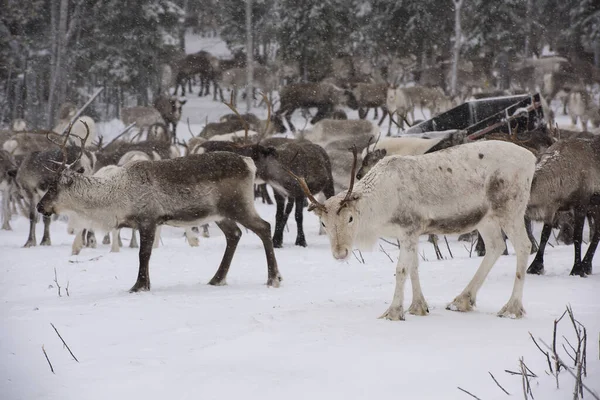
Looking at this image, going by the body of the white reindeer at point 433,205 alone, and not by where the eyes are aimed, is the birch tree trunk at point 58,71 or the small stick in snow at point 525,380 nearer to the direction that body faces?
the birch tree trunk

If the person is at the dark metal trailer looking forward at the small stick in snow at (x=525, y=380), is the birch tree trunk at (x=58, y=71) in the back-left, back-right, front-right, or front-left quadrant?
back-right

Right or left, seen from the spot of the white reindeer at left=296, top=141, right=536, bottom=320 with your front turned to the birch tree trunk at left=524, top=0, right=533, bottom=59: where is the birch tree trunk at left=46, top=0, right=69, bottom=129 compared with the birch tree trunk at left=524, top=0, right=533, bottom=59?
left

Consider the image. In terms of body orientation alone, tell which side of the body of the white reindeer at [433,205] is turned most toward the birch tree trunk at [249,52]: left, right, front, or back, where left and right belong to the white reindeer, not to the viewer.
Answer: right

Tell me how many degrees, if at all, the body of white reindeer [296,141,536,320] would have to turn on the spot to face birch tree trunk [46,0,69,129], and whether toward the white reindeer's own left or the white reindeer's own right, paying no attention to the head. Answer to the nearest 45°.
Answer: approximately 45° to the white reindeer's own right

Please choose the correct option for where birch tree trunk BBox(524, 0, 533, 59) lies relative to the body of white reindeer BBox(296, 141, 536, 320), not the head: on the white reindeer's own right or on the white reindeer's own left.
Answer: on the white reindeer's own right

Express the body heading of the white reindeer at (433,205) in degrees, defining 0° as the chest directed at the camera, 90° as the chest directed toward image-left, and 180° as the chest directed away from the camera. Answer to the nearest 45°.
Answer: approximately 90°

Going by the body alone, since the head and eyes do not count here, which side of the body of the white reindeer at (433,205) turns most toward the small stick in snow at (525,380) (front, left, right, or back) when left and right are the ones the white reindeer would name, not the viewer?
left
